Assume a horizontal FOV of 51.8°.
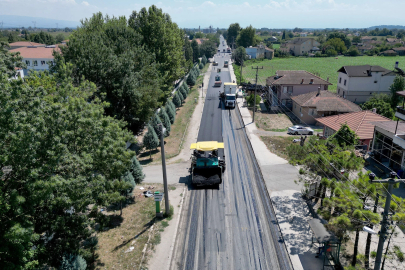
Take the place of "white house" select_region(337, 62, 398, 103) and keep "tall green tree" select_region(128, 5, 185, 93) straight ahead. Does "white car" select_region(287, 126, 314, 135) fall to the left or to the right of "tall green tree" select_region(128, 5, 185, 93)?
left

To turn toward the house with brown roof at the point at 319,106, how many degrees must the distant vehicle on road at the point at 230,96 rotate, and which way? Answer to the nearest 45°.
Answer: approximately 45° to its left

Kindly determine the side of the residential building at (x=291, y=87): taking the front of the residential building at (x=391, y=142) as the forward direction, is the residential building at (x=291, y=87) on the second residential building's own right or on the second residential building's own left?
on the second residential building's own right

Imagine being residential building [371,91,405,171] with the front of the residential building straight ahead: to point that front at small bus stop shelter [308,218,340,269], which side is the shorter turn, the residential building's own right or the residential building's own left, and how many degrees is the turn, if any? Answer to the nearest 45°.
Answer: approximately 45° to the residential building's own left

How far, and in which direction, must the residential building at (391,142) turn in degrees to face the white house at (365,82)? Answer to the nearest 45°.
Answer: approximately 135° to its right

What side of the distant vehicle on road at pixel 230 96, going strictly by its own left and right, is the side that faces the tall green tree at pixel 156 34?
right

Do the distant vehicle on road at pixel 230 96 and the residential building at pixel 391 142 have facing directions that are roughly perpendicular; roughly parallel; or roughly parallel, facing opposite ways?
roughly perpendicular

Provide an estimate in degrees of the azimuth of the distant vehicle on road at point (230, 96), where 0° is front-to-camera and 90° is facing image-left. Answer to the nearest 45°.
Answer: approximately 0°
